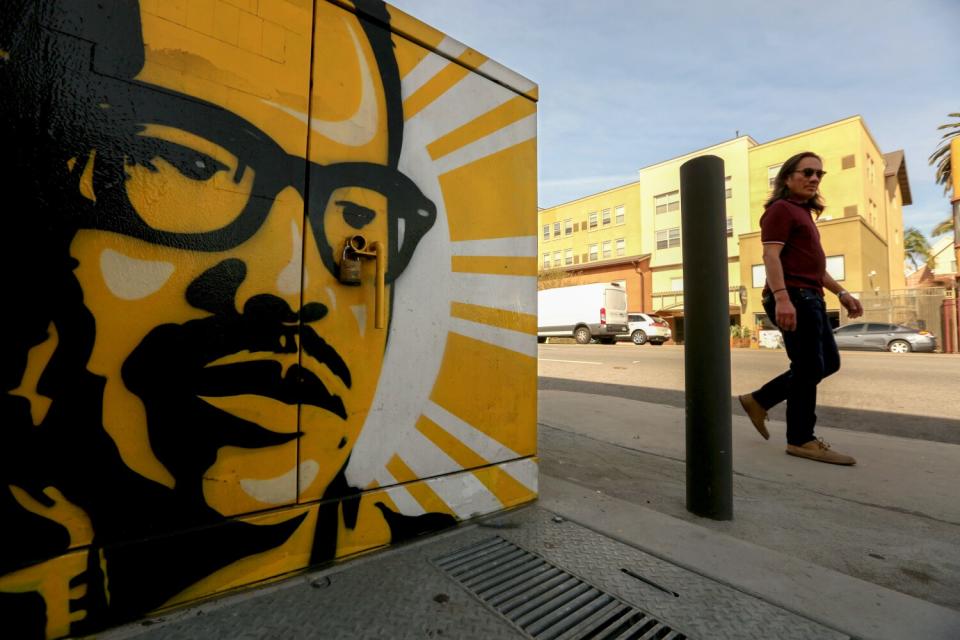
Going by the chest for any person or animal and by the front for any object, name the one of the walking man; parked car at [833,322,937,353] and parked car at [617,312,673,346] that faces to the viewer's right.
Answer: the walking man

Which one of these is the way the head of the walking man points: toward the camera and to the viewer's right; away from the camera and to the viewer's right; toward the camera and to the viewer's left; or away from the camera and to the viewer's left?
toward the camera and to the viewer's right

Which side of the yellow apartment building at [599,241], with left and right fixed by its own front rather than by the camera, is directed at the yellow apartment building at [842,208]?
left

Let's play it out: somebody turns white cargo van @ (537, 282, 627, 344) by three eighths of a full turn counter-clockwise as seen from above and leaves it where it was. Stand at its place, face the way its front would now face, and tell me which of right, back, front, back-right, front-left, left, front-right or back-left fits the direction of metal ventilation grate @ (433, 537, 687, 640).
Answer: front

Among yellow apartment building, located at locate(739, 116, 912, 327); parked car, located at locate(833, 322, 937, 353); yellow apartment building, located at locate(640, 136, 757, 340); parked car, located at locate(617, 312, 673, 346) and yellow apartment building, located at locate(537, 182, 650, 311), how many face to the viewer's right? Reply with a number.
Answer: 0

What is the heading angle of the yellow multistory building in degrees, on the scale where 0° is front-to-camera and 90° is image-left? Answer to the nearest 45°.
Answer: approximately 45°

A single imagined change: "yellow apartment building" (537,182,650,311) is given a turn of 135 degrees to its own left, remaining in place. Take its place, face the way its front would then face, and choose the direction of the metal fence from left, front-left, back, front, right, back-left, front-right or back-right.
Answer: front-right

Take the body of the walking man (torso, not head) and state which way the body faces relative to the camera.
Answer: to the viewer's right

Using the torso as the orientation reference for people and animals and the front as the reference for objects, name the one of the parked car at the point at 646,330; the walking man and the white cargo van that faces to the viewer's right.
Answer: the walking man

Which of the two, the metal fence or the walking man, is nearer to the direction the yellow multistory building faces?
the walking man

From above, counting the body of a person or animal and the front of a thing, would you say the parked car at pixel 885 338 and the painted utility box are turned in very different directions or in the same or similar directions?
very different directions

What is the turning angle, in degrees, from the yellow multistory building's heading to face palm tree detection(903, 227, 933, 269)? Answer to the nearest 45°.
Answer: approximately 180°

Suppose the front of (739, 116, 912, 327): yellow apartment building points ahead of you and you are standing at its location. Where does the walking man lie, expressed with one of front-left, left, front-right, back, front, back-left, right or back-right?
front-left

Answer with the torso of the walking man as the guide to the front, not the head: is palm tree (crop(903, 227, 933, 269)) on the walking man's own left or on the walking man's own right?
on the walking man's own left

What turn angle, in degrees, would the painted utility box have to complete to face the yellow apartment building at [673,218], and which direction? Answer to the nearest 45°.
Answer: approximately 90° to its left

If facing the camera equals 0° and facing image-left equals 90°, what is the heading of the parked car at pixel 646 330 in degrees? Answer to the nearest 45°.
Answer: approximately 135°
